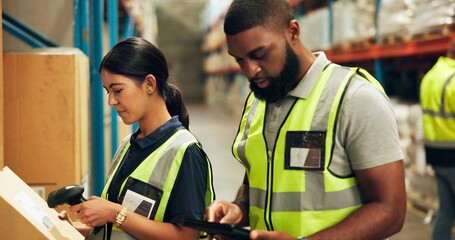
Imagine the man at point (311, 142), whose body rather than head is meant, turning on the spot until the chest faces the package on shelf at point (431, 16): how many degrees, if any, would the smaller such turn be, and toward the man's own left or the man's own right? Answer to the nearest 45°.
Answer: approximately 135° to the man's own right

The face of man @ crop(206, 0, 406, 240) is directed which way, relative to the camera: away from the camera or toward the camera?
toward the camera

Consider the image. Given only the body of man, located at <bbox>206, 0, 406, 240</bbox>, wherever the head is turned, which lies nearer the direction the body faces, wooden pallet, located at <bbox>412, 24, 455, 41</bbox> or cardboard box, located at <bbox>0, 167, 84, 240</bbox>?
the cardboard box

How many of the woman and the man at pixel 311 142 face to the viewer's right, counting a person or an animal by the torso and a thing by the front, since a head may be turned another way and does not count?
0

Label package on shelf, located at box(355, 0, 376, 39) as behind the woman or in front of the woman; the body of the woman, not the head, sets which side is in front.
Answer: behind

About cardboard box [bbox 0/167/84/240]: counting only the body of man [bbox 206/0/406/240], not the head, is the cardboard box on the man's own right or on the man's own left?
on the man's own right

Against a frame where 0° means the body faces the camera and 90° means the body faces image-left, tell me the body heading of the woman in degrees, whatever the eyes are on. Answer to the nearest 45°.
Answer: approximately 45°

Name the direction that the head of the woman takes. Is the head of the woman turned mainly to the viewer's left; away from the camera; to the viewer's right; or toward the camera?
to the viewer's left
